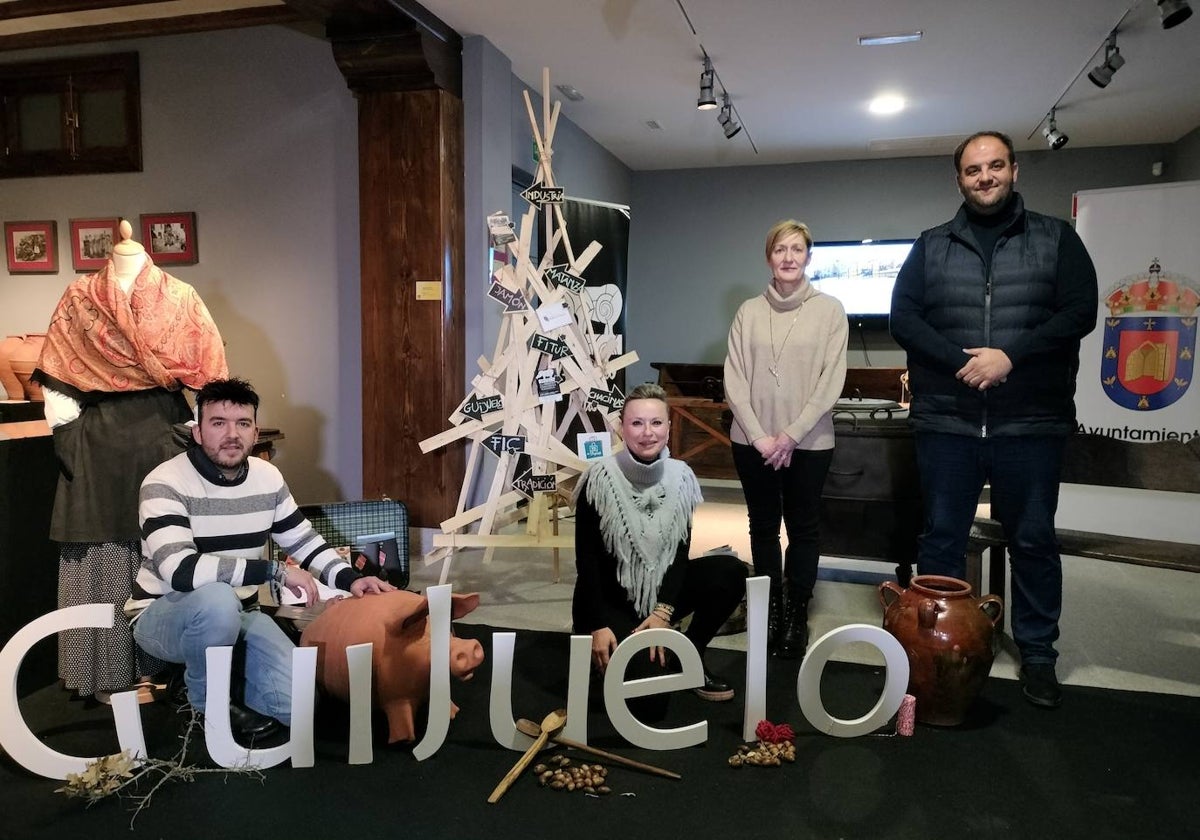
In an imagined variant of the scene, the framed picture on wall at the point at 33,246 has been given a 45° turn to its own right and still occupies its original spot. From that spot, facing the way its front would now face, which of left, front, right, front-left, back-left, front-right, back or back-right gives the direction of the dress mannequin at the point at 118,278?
front-left

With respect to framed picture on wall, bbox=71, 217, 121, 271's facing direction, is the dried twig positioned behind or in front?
in front

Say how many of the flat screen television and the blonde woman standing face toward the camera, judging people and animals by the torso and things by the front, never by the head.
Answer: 2

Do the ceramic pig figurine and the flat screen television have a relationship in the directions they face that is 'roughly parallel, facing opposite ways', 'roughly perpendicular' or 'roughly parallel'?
roughly perpendicular

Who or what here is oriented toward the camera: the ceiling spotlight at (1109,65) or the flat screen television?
the flat screen television

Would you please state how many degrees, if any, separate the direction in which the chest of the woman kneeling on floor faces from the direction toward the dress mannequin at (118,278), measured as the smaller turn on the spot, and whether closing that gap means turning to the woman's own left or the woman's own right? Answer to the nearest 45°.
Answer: approximately 90° to the woman's own right

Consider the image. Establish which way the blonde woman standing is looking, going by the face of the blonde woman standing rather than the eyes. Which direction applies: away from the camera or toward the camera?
toward the camera

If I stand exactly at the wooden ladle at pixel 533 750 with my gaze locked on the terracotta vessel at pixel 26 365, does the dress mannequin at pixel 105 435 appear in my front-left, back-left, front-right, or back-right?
front-left

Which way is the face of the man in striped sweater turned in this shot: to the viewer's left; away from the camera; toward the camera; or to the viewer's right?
toward the camera

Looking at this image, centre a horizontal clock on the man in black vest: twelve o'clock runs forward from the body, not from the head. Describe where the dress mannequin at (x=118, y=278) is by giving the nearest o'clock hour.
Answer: The dress mannequin is roughly at 2 o'clock from the man in black vest.

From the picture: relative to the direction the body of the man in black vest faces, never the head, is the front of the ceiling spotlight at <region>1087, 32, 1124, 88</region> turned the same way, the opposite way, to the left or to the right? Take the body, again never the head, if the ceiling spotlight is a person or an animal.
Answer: to the right

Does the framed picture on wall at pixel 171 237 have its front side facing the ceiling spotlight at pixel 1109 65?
no

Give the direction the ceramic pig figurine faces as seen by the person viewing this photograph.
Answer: facing the viewer and to the right of the viewer

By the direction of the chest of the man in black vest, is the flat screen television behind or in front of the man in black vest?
behind

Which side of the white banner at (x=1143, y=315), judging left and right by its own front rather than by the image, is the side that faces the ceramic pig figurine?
front

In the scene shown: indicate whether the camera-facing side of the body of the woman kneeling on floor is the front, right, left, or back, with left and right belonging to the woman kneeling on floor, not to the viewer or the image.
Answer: front

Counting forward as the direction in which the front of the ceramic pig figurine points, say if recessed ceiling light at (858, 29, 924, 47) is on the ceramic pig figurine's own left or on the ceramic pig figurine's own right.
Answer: on the ceramic pig figurine's own left

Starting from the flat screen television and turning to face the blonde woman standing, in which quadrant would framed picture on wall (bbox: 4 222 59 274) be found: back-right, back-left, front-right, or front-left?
front-right

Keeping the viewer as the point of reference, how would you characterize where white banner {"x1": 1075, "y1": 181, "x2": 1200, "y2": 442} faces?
facing the viewer

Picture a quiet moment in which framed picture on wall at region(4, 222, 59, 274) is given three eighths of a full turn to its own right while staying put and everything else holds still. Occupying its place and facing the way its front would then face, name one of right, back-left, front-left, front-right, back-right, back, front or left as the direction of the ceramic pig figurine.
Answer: back-left

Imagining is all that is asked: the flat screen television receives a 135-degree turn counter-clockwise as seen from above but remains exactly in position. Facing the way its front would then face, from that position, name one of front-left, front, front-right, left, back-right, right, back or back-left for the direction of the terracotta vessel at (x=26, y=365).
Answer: back

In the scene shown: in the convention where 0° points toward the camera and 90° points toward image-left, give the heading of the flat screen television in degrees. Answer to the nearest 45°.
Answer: approximately 0°

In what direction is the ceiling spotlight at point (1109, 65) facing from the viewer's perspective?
to the viewer's left
